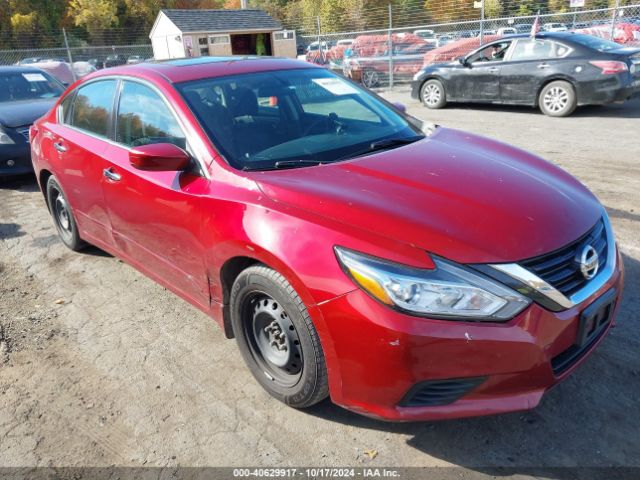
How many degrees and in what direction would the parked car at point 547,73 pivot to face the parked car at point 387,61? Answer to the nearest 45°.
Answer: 0° — it already faces it

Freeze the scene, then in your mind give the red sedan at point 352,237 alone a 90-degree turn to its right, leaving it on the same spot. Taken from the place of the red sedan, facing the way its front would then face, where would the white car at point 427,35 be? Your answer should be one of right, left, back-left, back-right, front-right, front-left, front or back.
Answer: back-right

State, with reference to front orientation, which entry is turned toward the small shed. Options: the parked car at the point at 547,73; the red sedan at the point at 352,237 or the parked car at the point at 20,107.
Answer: the parked car at the point at 547,73

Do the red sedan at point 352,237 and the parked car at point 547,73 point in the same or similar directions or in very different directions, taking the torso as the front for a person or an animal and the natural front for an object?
very different directions

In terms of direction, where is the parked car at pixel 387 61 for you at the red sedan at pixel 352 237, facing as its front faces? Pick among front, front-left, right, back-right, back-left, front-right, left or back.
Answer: back-left

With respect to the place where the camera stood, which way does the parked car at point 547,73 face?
facing away from the viewer and to the left of the viewer

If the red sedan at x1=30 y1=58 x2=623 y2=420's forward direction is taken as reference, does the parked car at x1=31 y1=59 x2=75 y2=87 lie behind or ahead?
behind

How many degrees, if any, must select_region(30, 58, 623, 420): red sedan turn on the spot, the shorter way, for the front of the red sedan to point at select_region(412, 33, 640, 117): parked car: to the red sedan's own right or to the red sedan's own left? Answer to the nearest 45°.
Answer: approximately 90° to the red sedan's own left

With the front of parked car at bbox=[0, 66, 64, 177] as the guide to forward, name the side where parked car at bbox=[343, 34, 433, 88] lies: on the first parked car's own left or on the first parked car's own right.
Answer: on the first parked car's own left

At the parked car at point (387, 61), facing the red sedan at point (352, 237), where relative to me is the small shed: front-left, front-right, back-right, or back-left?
back-right

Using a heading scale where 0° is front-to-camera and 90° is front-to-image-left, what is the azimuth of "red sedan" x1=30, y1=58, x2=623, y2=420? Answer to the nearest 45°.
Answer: approximately 315°

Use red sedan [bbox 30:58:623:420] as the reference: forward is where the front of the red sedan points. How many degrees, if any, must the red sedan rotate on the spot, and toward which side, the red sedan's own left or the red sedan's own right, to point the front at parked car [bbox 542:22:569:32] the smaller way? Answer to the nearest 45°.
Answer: approximately 90° to the red sedan's own left

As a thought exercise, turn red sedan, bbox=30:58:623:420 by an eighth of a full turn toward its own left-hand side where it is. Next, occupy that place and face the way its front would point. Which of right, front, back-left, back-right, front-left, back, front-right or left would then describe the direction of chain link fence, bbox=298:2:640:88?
left

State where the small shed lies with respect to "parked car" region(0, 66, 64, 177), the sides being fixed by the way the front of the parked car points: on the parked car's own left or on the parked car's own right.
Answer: on the parked car's own left

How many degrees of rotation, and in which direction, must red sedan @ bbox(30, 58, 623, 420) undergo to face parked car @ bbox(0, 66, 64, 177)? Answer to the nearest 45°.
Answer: approximately 180°

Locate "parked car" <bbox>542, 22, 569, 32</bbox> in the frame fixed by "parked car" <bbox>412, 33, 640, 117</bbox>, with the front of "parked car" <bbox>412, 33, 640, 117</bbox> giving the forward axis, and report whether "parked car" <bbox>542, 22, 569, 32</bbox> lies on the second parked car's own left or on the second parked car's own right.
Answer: on the second parked car's own right
